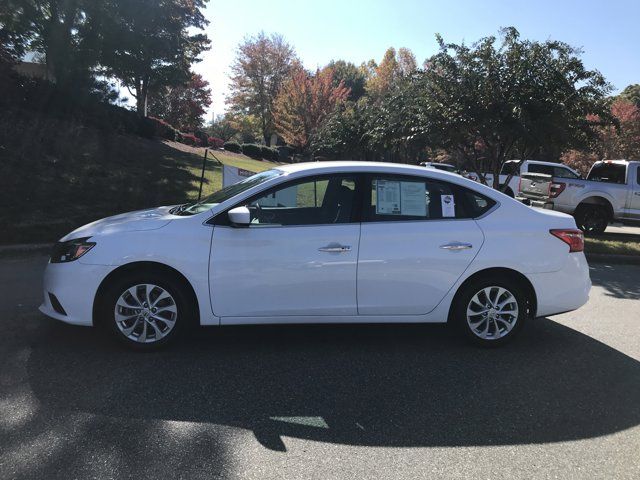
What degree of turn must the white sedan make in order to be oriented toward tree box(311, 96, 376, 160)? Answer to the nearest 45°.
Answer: approximately 90° to its right

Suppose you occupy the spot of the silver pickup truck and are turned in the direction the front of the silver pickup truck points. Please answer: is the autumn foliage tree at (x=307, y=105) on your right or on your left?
on your left

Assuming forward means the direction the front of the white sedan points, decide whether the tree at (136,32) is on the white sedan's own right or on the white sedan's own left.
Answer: on the white sedan's own right

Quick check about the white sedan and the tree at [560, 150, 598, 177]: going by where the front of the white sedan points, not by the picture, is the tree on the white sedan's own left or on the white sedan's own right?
on the white sedan's own right

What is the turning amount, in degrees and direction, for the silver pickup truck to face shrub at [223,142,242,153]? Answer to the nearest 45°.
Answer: approximately 90° to its left

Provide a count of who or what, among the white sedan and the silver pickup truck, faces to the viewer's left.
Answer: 1

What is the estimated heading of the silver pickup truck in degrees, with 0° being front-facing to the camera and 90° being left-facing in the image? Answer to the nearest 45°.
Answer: approximately 225°

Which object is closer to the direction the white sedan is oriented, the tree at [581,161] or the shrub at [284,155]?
the shrub

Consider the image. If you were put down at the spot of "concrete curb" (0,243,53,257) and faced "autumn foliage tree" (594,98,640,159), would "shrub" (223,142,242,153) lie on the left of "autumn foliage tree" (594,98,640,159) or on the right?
left

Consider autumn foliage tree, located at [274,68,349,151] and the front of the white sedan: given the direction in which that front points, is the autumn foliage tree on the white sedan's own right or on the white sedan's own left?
on the white sedan's own right

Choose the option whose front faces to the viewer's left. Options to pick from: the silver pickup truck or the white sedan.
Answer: the white sedan

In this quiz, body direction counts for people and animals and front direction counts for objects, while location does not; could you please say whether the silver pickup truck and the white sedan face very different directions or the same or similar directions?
very different directions

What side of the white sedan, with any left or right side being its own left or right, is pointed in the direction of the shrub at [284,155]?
right

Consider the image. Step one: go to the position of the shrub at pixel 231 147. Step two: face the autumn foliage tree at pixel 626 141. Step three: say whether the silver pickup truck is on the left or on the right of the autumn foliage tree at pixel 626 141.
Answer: right

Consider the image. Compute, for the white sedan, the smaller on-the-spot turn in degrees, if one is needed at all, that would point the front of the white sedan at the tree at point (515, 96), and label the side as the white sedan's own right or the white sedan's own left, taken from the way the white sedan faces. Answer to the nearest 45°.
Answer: approximately 135° to the white sedan's own right

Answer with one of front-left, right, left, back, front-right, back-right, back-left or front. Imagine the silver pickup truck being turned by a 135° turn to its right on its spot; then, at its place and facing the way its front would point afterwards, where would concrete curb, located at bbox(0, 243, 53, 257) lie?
front-right

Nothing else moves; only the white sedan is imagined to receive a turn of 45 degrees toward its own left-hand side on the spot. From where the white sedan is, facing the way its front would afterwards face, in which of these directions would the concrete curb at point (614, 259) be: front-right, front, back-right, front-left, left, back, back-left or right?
back

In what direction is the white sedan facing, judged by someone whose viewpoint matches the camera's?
facing to the left of the viewer
